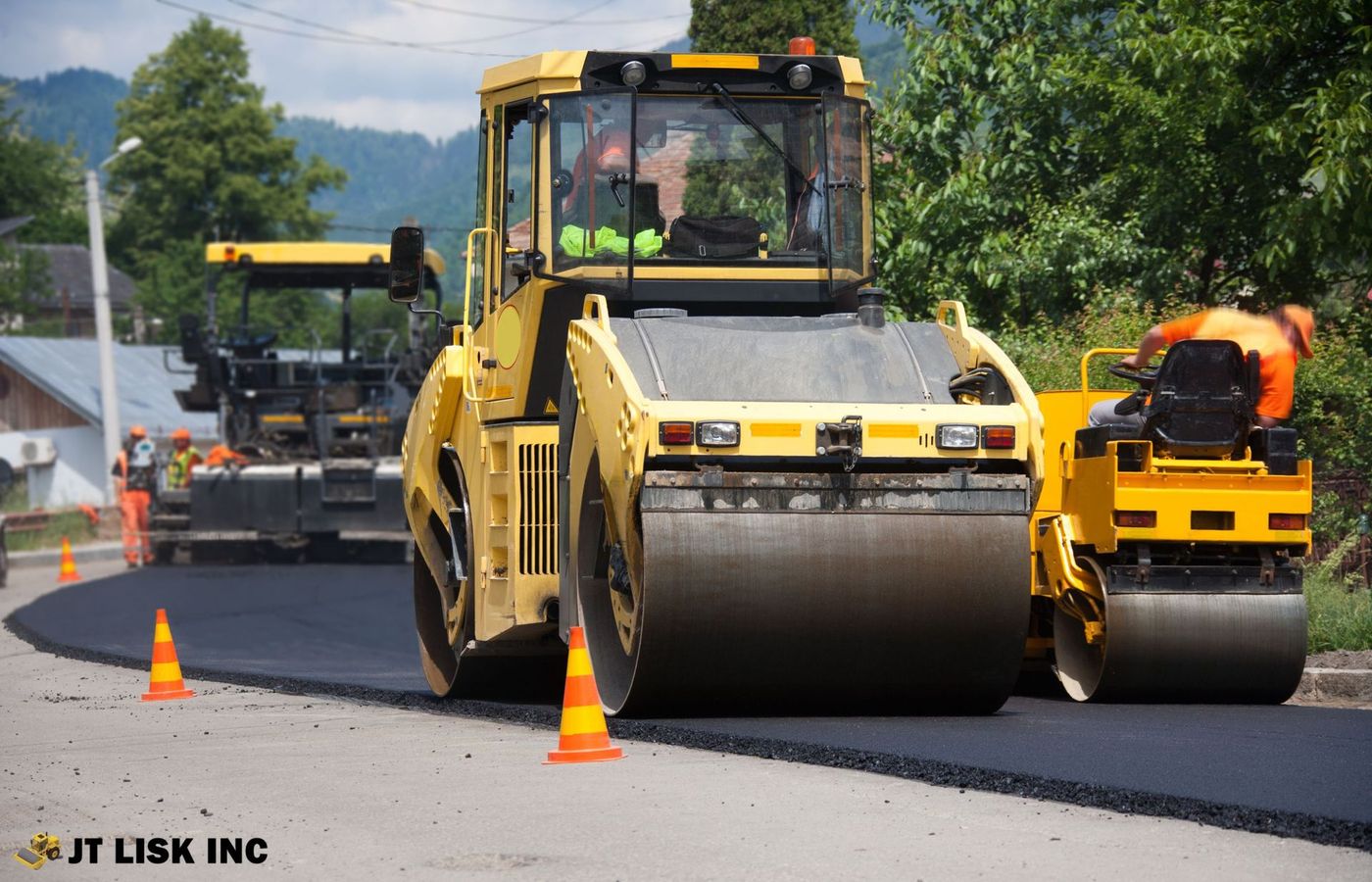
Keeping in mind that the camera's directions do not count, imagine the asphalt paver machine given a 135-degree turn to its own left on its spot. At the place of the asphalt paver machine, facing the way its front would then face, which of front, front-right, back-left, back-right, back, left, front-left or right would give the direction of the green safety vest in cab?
front-left

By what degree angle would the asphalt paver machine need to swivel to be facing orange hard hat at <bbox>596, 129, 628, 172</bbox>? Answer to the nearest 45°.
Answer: approximately 180°

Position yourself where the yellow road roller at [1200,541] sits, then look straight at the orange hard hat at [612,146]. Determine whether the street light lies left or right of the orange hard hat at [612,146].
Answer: right

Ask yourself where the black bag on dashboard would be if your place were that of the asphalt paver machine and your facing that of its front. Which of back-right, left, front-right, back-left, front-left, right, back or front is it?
back

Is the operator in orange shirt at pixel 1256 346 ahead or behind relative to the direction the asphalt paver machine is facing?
behind

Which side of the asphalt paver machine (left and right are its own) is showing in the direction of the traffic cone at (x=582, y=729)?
back

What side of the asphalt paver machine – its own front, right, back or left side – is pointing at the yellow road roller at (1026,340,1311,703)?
back

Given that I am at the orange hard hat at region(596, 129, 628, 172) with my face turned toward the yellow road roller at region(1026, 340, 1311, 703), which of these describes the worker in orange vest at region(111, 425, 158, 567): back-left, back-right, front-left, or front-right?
back-left

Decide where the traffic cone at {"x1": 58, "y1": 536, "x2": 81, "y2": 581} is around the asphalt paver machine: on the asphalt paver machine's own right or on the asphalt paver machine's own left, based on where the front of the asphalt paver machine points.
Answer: on the asphalt paver machine's own left

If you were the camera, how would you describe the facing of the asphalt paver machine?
facing away from the viewer

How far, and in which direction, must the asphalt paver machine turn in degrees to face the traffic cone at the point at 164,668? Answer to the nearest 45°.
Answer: approximately 180°

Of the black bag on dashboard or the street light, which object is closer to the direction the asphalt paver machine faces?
the street light

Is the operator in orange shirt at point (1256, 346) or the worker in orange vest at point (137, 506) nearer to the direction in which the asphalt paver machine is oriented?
the worker in orange vest

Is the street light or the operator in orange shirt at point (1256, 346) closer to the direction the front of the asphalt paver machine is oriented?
the street light
